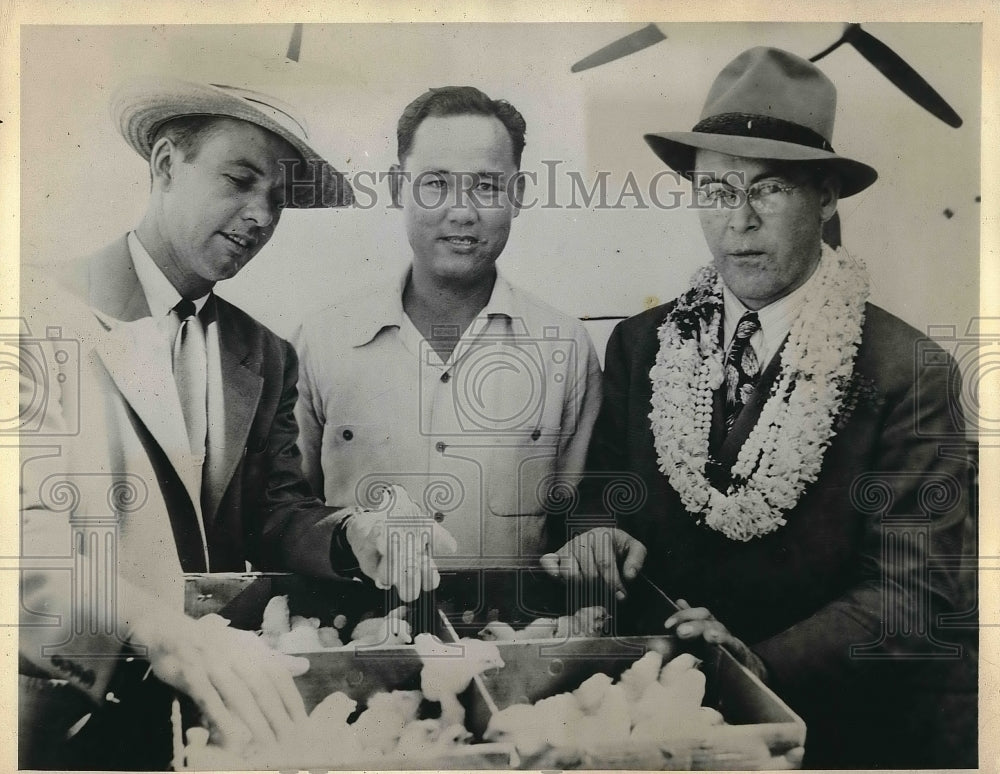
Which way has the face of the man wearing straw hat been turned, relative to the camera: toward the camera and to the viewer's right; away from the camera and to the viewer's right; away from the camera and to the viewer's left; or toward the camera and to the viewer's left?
toward the camera and to the viewer's right

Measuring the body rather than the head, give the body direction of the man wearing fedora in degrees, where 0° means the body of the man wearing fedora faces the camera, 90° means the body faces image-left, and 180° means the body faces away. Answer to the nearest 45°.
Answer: approximately 45°

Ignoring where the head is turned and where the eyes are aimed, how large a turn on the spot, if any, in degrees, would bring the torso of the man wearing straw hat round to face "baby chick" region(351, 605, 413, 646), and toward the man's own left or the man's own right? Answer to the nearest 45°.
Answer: approximately 45° to the man's own left
